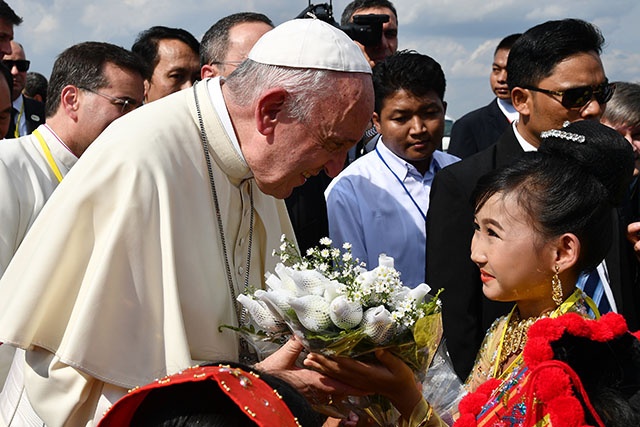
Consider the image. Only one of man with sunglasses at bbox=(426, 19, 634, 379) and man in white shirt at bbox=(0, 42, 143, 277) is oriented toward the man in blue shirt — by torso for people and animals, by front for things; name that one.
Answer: the man in white shirt

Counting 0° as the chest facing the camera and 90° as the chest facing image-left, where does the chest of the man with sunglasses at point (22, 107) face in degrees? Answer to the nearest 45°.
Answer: approximately 0°

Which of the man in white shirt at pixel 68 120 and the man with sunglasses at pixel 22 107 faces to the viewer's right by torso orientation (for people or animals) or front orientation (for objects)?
the man in white shirt

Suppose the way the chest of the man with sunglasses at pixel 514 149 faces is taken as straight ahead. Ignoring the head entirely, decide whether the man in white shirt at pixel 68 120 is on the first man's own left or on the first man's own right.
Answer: on the first man's own right

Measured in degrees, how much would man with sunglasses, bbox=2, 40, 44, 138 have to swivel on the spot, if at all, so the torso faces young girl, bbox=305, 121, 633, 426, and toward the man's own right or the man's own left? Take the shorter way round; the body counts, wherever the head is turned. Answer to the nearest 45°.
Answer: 0° — they already face them

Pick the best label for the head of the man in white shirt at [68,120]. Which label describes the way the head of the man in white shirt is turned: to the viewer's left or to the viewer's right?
to the viewer's right

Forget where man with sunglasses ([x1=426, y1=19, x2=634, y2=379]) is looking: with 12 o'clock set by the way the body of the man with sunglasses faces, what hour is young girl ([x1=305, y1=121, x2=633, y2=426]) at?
The young girl is roughly at 1 o'clock from the man with sunglasses.

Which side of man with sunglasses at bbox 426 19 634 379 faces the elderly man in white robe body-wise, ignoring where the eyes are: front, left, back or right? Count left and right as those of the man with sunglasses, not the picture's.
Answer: right
